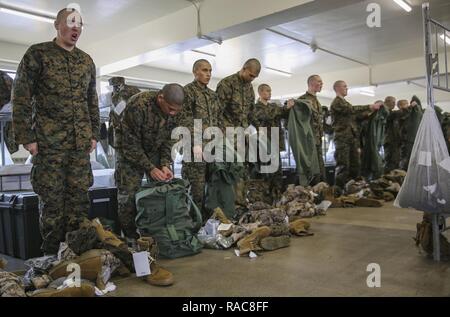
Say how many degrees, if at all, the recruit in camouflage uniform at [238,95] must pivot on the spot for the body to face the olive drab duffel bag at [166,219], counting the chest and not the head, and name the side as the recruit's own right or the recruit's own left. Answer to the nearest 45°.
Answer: approximately 45° to the recruit's own right

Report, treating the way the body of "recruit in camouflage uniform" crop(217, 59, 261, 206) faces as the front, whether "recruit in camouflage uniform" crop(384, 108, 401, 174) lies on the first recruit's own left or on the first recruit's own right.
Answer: on the first recruit's own left

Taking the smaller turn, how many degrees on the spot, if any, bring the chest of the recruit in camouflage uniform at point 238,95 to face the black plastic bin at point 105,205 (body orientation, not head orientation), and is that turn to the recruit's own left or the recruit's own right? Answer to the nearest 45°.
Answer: approximately 90° to the recruit's own right

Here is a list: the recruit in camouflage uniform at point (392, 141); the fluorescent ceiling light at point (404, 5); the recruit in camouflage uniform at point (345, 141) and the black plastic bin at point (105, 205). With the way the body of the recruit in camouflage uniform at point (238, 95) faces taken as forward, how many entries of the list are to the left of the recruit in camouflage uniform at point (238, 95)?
3

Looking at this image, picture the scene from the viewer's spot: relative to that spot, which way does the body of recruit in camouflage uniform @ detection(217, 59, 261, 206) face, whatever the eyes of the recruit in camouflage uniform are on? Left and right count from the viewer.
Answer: facing the viewer and to the right of the viewer

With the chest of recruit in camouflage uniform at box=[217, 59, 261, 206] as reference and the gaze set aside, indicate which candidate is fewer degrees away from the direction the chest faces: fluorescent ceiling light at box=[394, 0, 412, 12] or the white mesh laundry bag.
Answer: the white mesh laundry bag
